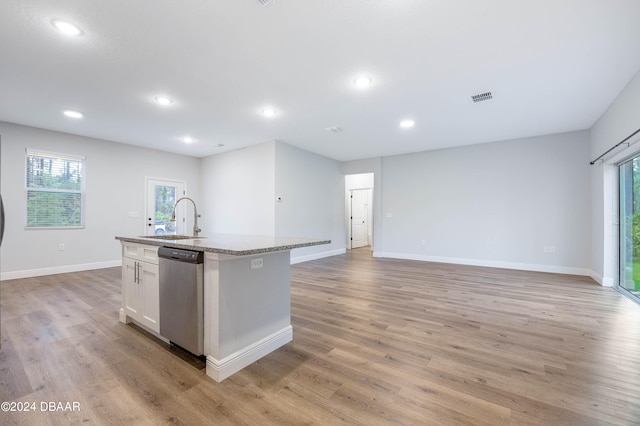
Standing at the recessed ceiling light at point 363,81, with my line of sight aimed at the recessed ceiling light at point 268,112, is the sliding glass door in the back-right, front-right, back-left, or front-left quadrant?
back-right

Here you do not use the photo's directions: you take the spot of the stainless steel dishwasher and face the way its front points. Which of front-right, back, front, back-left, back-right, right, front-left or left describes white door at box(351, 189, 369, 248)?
back

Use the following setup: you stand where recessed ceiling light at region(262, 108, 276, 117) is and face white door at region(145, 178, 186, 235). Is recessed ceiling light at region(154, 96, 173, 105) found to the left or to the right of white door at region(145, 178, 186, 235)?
left

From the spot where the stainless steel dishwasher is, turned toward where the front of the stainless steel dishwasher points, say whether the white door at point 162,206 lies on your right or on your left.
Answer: on your right

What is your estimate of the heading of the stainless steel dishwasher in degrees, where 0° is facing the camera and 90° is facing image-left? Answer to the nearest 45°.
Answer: approximately 45°
